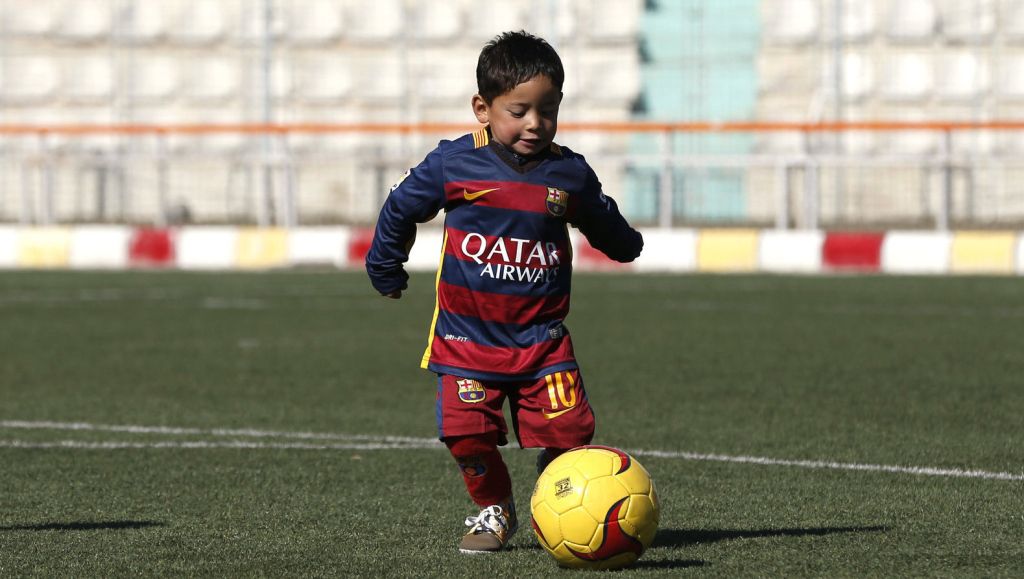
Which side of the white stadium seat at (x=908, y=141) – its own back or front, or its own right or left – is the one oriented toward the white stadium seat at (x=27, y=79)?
right

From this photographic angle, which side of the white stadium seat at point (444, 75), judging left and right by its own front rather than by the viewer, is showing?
front

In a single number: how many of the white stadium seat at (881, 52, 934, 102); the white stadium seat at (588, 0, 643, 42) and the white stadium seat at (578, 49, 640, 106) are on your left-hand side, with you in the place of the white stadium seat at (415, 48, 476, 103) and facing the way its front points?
3

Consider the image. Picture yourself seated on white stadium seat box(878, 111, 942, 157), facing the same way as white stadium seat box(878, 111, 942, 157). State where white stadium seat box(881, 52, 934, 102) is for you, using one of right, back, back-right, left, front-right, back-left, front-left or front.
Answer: back

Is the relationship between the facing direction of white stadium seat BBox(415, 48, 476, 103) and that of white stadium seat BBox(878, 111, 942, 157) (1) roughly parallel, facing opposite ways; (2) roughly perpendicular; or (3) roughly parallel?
roughly parallel

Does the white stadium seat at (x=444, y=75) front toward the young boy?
yes

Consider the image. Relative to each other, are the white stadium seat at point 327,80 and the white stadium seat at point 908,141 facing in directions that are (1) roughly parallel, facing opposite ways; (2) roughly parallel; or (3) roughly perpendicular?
roughly parallel

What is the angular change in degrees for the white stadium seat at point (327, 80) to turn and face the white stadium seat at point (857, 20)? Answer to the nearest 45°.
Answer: approximately 45° to its left

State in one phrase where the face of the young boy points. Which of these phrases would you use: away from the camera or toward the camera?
toward the camera

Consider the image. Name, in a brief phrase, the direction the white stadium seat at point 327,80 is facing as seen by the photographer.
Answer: facing the viewer

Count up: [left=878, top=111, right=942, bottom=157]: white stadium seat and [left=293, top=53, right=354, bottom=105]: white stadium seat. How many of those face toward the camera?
2

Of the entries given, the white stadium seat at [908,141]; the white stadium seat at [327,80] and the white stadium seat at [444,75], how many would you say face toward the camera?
3

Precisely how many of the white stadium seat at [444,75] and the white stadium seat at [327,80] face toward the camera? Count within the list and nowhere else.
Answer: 2

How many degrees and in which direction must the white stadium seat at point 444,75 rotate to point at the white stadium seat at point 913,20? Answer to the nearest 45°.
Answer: approximately 90° to its left

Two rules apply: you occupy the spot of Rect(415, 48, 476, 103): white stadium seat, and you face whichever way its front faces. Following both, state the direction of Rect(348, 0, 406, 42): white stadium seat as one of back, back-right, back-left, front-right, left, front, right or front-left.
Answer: back-right
